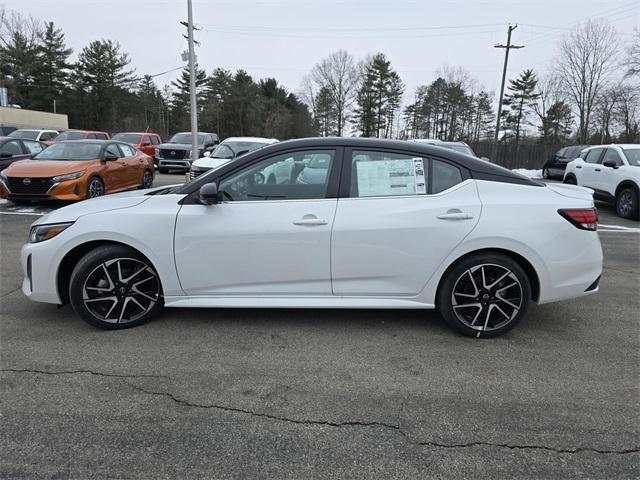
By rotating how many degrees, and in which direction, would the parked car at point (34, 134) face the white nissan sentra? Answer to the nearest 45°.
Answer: approximately 45° to its left

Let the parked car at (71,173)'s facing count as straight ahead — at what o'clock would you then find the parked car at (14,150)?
the parked car at (14,150) is roughly at 4 o'clock from the parked car at (71,173).

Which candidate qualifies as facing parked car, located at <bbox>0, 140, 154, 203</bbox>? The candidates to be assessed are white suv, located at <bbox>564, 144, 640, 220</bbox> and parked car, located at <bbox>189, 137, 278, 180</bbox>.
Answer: parked car, located at <bbox>189, 137, 278, 180</bbox>

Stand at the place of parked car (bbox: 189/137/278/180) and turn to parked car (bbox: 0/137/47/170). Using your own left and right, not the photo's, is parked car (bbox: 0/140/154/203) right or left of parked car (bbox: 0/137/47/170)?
left

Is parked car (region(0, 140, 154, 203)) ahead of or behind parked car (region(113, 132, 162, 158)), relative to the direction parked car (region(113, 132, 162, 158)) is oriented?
ahead

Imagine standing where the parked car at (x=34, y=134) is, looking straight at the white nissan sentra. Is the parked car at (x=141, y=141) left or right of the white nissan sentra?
left

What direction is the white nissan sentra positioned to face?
to the viewer's left

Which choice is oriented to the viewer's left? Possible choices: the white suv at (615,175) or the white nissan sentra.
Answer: the white nissan sentra

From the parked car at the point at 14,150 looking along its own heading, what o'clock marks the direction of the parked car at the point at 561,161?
the parked car at the point at 561,161 is roughly at 8 o'clock from the parked car at the point at 14,150.

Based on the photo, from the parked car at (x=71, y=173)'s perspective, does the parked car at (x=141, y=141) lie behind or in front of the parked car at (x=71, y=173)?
behind

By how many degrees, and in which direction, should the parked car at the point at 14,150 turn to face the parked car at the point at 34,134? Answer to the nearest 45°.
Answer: approximately 135° to its right

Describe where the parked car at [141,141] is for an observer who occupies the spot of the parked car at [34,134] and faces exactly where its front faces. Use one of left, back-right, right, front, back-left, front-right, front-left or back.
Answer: left

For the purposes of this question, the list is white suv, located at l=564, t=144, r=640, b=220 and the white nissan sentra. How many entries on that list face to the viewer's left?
1

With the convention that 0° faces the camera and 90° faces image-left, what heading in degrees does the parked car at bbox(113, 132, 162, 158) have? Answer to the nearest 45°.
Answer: approximately 45°

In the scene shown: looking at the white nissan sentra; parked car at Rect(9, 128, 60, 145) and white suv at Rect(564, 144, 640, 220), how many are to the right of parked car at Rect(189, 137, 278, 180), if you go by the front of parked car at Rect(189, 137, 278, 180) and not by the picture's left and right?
1

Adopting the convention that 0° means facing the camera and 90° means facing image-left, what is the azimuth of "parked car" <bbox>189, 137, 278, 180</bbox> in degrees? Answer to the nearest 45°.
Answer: approximately 45°

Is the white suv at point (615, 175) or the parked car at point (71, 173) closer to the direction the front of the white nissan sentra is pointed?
the parked car
